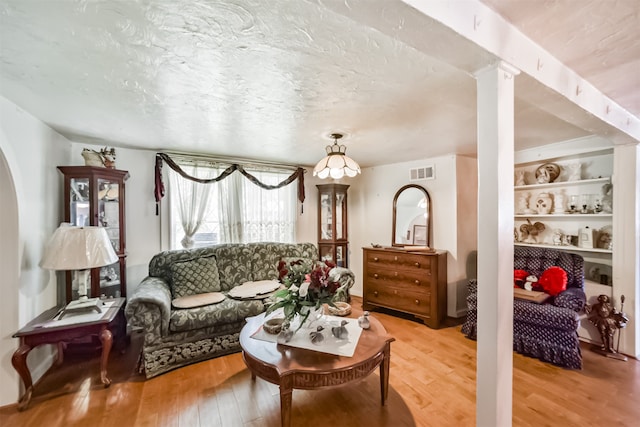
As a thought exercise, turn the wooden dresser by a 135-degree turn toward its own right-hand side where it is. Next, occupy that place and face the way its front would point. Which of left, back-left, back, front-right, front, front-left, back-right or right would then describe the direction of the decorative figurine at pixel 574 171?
right

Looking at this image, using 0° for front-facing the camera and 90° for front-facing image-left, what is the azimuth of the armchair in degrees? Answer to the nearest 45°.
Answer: approximately 45°

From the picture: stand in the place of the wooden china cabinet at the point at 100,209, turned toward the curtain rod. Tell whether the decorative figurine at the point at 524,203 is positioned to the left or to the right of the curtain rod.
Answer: right

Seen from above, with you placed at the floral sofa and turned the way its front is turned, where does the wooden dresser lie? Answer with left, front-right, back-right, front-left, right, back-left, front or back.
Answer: front-left

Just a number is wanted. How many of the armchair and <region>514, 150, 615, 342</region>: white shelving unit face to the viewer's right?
0

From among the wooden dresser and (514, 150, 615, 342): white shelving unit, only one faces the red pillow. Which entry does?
the white shelving unit

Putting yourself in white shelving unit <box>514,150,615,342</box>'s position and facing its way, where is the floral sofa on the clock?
The floral sofa is roughly at 12 o'clock from the white shelving unit.

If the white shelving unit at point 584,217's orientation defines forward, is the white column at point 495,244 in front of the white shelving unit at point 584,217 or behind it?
in front

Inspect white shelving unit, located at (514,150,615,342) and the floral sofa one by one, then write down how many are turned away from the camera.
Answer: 0

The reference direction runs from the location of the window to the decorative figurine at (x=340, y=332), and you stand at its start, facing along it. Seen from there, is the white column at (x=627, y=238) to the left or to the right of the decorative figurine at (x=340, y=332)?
left

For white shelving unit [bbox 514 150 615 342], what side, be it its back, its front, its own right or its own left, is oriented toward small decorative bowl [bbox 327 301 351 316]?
front

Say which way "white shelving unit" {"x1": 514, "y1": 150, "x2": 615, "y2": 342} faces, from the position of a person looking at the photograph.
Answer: facing the viewer and to the left of the viewer

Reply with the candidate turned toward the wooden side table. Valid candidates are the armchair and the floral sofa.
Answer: the armchair

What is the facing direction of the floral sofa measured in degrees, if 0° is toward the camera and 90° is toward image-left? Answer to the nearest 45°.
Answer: approximately 315°

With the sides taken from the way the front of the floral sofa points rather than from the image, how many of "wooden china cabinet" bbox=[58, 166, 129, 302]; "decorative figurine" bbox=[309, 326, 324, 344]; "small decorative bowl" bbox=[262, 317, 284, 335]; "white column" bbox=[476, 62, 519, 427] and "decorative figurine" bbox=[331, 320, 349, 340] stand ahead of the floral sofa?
4
